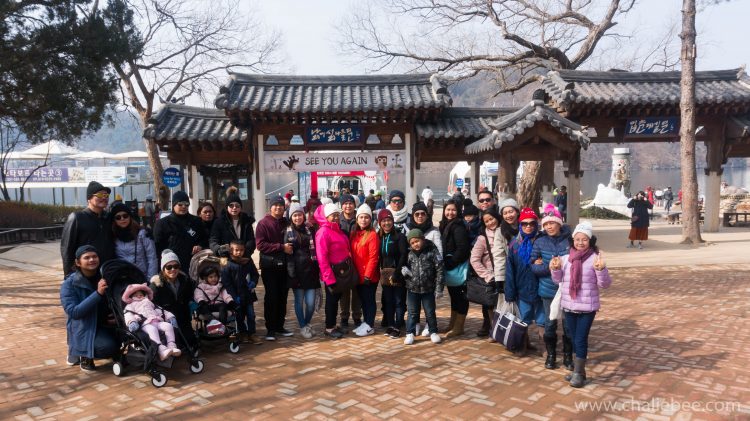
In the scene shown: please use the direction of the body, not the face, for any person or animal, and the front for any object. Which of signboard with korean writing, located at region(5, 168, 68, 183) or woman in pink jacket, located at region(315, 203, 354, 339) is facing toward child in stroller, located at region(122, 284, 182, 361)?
the signboard with korean writing

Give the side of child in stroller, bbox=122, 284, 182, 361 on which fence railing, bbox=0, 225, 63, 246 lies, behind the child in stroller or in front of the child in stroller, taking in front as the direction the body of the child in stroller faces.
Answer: behind

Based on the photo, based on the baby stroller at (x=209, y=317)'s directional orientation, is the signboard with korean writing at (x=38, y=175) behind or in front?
behind

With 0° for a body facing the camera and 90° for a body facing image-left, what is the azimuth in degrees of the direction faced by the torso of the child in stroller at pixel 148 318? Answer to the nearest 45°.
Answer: approximately 315°
